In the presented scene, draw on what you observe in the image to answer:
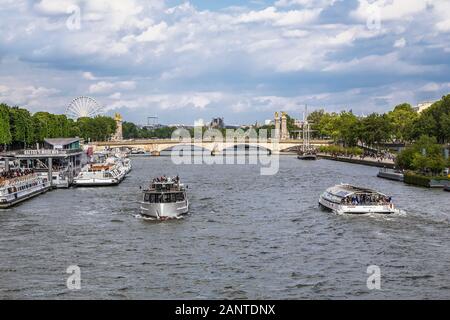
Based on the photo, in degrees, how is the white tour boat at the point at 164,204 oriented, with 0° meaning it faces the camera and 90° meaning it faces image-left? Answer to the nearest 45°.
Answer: approximately 0°

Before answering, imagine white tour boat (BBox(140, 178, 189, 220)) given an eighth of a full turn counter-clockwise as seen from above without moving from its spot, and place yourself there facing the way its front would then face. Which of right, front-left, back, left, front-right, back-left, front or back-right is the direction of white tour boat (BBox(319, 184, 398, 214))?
front-left
